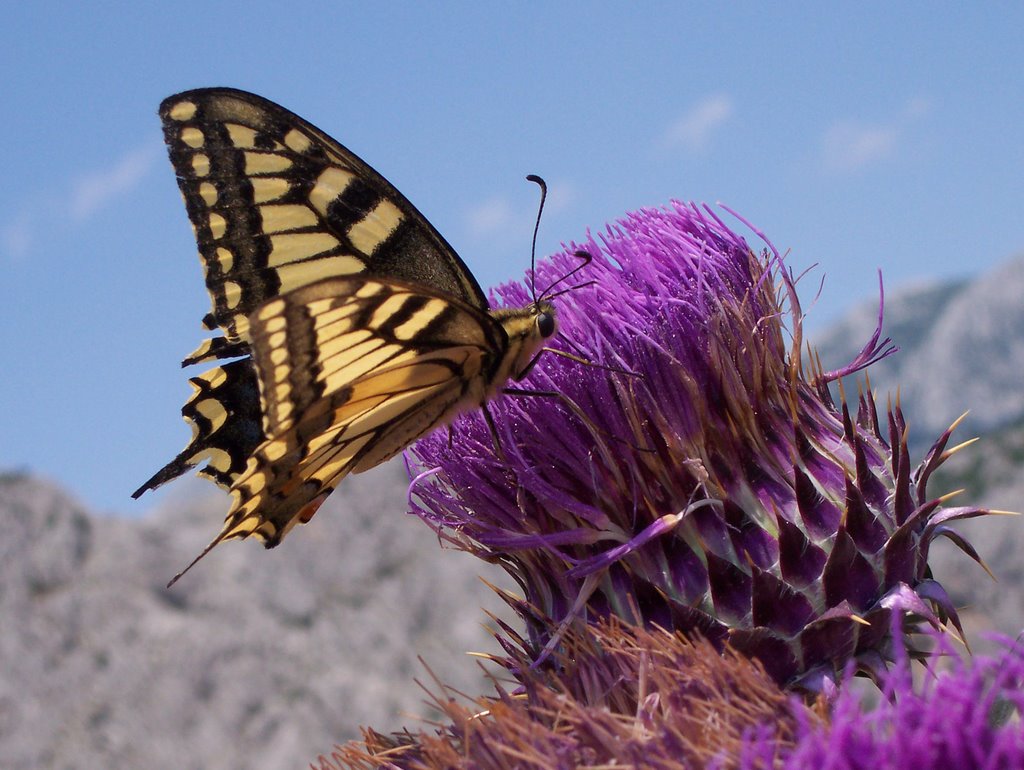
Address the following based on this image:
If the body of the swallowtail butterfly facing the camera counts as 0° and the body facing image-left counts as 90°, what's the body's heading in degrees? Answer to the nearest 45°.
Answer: approximately 270°

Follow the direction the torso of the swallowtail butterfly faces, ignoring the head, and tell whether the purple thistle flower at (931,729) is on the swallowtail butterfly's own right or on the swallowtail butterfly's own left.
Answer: on the swallowtail butterfly's own right
